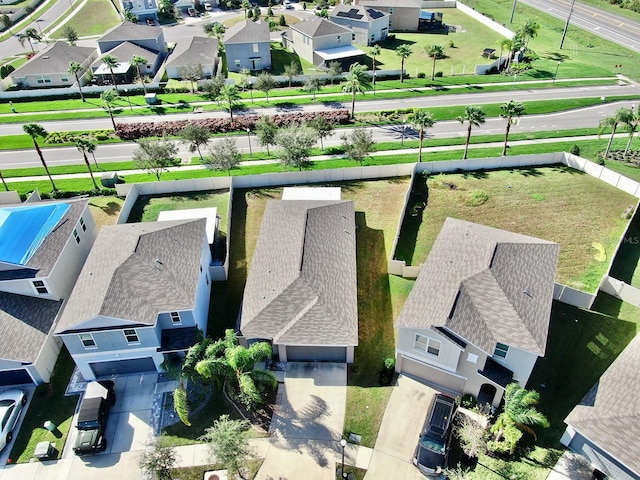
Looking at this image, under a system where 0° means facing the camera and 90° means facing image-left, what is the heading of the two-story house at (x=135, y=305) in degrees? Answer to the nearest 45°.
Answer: approximately 0°

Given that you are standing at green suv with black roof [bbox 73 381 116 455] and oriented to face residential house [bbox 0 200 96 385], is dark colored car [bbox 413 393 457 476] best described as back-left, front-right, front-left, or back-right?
back-right

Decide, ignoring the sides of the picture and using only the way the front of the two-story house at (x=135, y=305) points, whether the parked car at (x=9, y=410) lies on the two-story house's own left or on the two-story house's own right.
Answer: on the two-story house's own right
